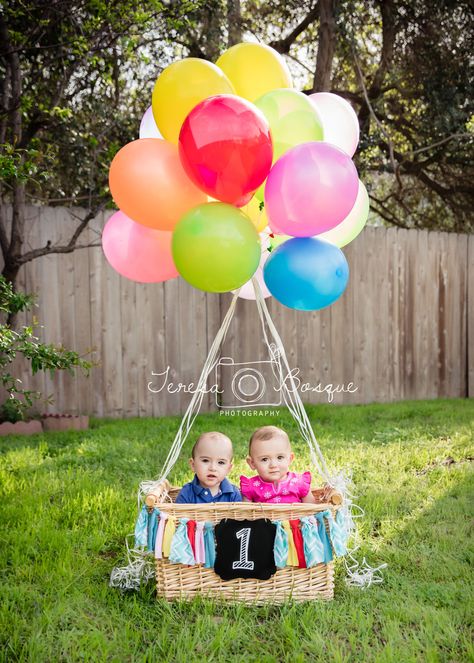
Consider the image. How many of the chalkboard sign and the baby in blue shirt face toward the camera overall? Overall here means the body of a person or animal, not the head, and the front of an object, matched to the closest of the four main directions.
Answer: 2

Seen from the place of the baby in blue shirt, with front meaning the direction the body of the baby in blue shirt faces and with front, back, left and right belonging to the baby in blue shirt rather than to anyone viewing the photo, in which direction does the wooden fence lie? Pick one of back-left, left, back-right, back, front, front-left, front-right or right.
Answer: back

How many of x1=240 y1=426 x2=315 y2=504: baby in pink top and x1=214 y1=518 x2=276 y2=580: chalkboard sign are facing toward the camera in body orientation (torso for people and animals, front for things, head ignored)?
2

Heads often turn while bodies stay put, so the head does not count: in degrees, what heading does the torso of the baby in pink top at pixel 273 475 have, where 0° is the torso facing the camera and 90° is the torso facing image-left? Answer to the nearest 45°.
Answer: approximately 0°

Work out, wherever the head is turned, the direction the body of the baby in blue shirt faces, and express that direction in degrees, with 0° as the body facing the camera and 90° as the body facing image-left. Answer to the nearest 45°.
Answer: approximately 0°
